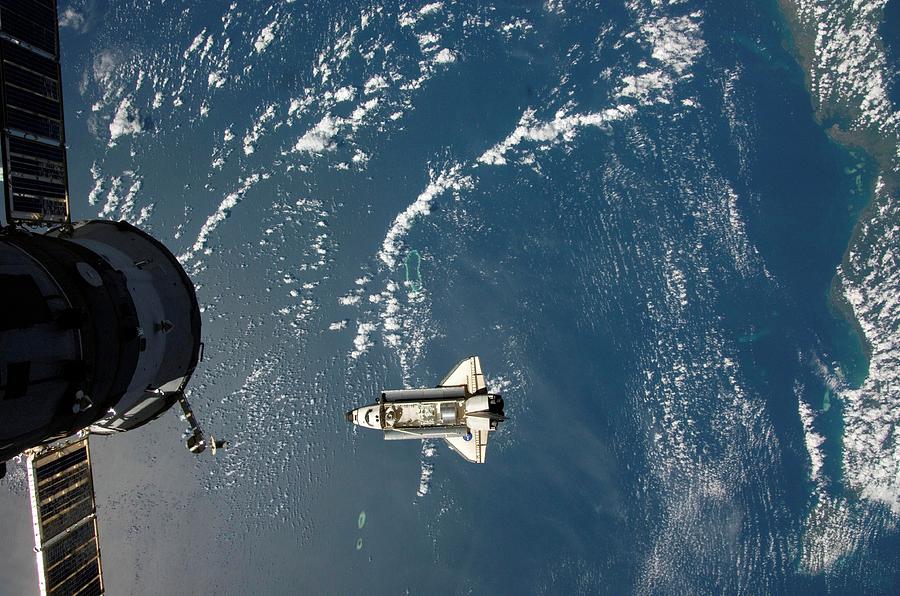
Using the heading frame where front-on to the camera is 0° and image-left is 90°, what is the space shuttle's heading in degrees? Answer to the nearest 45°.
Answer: approximately 90°
